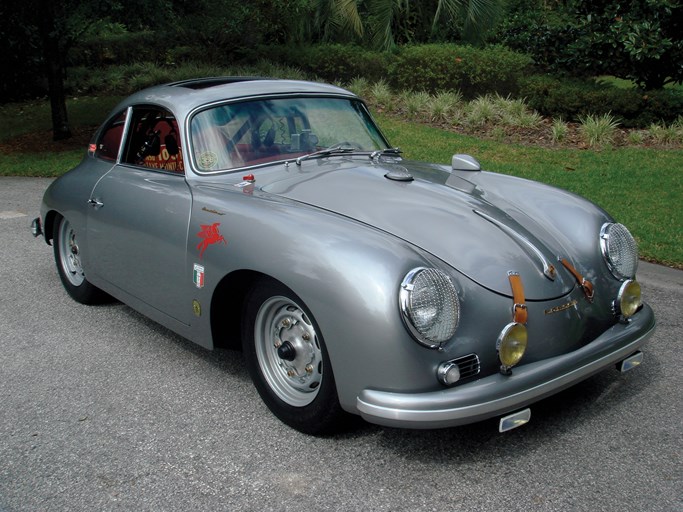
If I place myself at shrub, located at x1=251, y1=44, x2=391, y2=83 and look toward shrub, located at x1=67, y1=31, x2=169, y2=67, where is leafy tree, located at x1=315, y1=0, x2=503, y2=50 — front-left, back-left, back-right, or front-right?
back-right

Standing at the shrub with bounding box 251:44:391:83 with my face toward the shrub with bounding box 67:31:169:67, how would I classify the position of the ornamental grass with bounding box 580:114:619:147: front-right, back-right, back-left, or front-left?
back-left

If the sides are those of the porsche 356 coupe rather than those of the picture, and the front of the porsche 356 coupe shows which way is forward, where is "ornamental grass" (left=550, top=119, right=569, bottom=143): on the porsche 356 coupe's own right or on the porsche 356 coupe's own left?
on the porsche 356 coupe's own left

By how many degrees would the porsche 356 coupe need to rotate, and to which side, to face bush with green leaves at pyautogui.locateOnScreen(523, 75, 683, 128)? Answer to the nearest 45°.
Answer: approximately 90° to its left

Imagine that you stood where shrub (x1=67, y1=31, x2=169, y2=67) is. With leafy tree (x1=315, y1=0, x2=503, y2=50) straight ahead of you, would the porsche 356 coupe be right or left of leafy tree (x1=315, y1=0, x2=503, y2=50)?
right

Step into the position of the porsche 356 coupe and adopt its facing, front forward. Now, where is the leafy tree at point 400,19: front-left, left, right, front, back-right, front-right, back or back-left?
back-left

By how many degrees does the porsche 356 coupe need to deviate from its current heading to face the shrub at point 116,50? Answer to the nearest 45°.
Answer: approximately 135° to its left

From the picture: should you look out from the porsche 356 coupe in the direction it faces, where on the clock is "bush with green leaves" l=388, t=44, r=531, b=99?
The bush with green leaves is roughly at 8 o'clock from the porsche 356 coupe.

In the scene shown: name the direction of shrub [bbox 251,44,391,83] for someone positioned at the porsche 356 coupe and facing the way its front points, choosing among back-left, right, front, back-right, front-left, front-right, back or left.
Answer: back-left

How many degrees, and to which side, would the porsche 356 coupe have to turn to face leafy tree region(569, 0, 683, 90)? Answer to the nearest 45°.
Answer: approximately 90° to its left

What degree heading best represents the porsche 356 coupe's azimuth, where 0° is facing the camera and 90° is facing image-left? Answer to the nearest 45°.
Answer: approximately 315°

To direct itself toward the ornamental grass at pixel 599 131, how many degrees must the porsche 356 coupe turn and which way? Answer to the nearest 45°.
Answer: approximately 90° to its left

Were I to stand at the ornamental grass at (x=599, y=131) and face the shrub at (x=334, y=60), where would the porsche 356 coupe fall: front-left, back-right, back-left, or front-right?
back-left

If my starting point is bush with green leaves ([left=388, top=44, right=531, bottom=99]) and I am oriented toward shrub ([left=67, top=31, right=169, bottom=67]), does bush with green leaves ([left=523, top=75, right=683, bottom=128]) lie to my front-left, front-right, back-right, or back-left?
back-left
